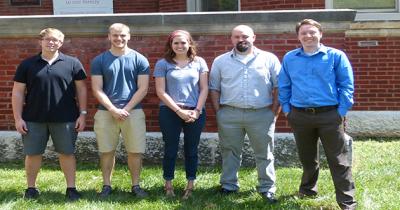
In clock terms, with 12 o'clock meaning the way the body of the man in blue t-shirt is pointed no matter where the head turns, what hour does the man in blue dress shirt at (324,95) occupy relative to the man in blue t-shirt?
The man in blue dress shirt is roughly at 10 o'clock from the man in blue t-shirt.

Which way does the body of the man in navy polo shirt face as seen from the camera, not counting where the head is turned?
toward the camera

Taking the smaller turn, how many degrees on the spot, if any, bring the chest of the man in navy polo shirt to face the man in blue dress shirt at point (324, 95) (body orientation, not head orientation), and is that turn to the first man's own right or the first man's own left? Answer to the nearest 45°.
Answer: approximately 45° to the first man's own left

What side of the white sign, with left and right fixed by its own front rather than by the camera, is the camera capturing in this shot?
front

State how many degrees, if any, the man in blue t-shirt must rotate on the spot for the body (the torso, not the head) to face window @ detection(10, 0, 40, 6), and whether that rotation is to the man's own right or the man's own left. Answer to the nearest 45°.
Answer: approximately 180°

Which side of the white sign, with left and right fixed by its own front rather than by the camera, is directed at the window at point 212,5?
left

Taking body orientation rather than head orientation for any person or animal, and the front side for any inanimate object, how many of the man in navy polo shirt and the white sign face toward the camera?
2

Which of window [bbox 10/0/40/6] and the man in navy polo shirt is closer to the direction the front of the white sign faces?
the man in navy polo shirt

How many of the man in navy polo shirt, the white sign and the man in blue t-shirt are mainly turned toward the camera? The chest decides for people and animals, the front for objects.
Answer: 3

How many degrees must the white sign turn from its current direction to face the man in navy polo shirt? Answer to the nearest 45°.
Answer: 0° — it already faces them
